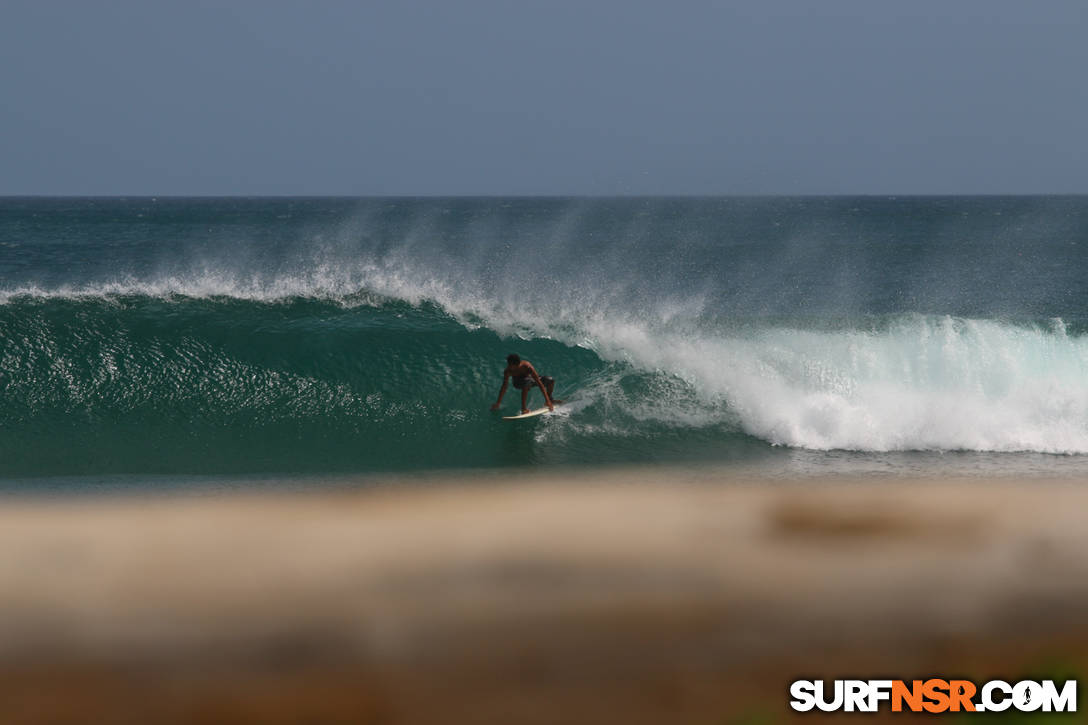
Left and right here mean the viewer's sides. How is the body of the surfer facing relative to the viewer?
facing the viewer and to the left of the viewer

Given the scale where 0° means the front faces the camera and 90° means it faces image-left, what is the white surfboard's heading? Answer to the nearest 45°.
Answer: approximately 90°
